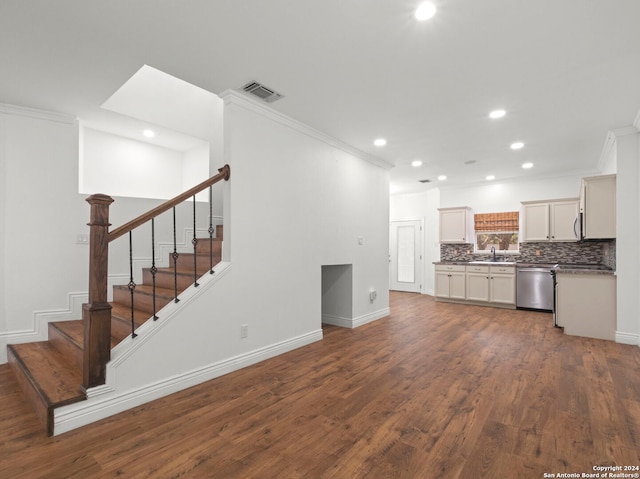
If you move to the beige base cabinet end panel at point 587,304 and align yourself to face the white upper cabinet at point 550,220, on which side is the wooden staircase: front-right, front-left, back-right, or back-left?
back-left

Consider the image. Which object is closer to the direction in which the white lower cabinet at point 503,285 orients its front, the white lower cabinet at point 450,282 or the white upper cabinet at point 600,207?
the white upper cabinet

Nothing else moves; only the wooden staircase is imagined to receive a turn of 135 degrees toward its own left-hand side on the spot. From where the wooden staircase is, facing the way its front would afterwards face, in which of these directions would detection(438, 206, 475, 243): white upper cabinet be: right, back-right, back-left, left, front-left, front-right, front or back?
front

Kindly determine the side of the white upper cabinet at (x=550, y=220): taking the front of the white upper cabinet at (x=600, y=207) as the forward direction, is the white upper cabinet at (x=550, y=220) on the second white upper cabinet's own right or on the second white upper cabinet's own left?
on the second white upper cabinet's own right

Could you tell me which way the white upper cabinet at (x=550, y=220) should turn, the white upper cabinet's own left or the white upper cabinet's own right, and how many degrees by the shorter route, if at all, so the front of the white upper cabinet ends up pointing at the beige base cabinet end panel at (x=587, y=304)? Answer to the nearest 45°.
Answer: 0° — it already faces it

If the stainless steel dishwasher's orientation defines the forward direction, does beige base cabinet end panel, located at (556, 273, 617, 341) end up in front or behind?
in front

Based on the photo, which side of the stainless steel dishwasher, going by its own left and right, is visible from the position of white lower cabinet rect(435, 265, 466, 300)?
right

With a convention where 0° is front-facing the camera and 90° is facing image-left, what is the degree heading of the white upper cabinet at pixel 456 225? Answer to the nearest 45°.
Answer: approximately 0°

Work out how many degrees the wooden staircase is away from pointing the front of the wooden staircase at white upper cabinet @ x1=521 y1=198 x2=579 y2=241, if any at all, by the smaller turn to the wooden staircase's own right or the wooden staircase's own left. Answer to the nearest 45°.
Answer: approximately 135° to the wooden staircase's own left
